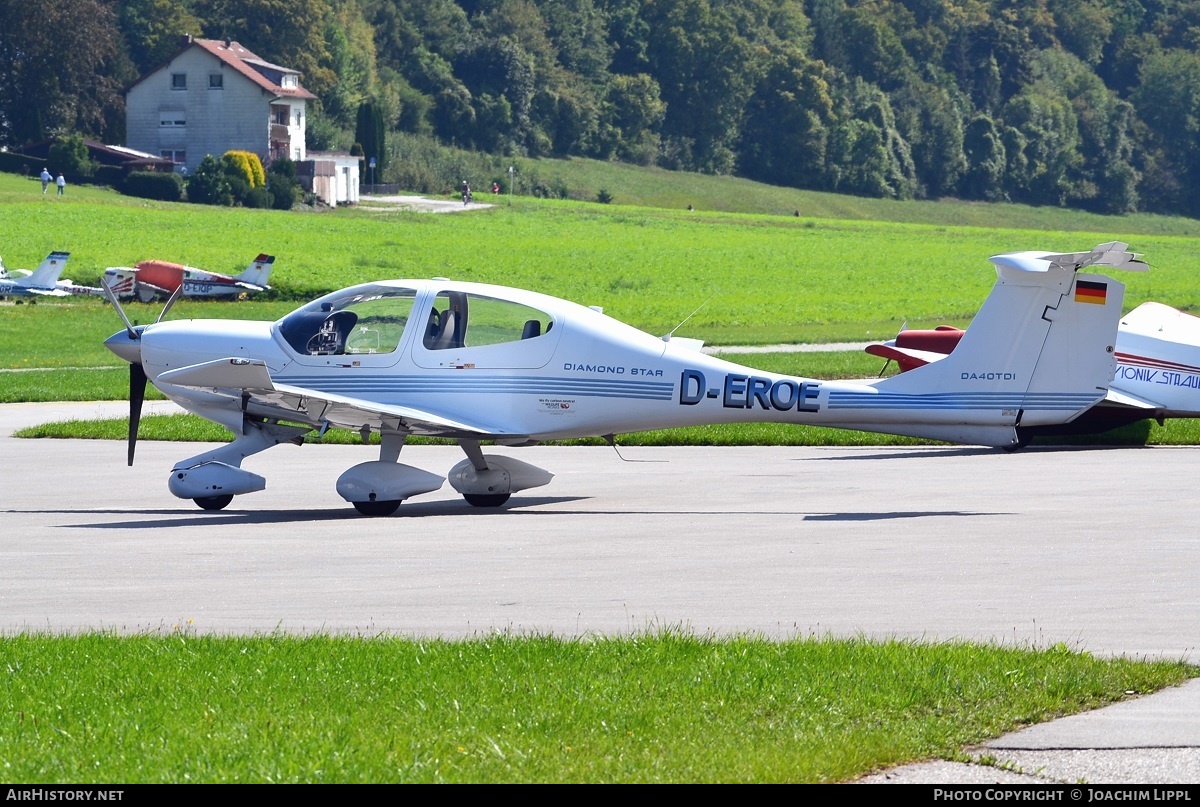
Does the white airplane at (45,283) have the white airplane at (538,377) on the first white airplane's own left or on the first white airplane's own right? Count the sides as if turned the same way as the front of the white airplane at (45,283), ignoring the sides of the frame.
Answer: on the first white airplane's own left

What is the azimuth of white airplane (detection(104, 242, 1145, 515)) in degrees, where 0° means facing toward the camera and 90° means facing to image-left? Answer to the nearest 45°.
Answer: approximately 90°

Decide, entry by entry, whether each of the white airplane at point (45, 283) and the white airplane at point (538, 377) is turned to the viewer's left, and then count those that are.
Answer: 2

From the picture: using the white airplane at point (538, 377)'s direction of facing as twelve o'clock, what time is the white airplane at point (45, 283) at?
the white airplane at point (45, 283) is roughly at 2 o'clock from the white airplane at point (538, 377).

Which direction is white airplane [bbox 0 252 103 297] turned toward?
to the viewer's left

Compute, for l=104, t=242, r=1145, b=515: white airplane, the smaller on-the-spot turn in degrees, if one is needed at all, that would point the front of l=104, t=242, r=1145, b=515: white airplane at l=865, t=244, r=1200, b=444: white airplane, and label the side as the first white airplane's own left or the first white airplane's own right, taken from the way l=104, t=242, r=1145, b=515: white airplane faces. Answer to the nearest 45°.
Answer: approximately 135° to the first white airplane's own right
